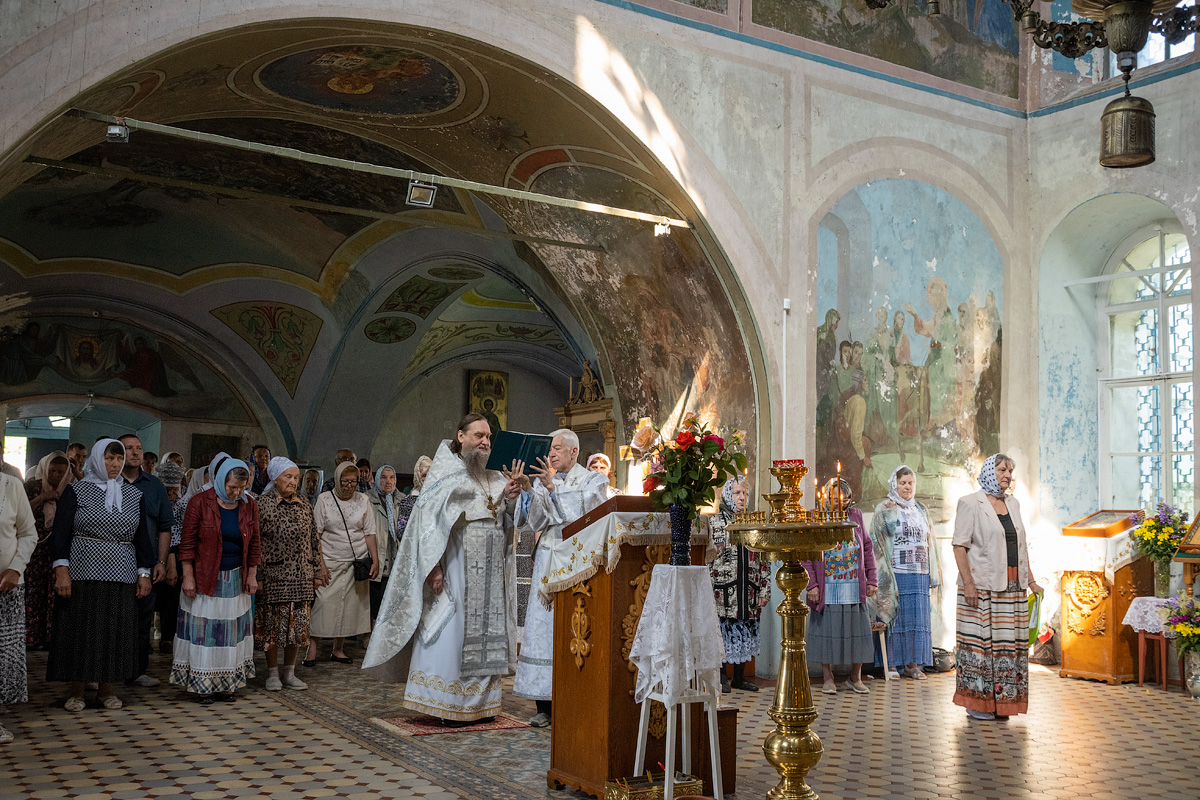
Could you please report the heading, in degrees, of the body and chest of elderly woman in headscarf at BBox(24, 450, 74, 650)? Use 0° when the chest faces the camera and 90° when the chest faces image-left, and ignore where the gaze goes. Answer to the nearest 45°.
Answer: approximately 315°

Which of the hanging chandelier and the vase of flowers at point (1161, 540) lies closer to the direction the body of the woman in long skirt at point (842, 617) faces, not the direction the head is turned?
the hanging chandelier

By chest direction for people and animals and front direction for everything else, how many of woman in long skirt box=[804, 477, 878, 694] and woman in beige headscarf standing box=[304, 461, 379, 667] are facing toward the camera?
2

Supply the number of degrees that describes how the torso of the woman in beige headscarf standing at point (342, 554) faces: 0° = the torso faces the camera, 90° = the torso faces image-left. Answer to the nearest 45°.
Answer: approximately 0°

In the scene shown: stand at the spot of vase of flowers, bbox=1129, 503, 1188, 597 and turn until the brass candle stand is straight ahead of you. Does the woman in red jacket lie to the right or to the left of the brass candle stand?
right

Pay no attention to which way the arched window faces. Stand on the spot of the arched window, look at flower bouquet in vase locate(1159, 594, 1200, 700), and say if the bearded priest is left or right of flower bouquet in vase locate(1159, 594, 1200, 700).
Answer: right

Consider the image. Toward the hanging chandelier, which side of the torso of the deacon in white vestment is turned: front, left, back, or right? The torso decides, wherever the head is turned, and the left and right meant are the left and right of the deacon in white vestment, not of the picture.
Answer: left

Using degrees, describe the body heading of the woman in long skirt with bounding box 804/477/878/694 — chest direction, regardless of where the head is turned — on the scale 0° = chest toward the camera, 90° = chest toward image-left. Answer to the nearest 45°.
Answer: approximately 0°

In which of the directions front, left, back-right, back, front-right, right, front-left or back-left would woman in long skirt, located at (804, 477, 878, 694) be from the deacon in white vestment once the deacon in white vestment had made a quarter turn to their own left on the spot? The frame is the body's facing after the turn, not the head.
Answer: left

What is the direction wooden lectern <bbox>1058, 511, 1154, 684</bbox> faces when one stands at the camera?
facing the viewer and to the left of the viewer

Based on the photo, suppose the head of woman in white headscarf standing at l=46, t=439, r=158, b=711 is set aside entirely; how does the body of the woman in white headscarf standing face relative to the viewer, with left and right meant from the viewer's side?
facing the viewer and to the right of the viewer

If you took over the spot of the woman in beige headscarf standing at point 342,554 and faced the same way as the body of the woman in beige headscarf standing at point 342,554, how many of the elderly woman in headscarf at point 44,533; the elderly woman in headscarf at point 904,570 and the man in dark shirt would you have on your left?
1

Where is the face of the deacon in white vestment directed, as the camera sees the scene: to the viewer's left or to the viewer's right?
to the viewer's left
